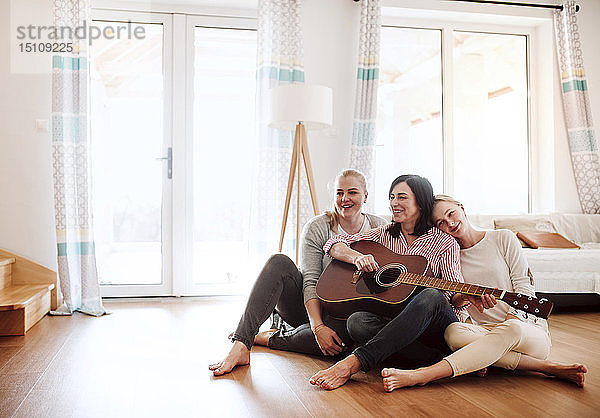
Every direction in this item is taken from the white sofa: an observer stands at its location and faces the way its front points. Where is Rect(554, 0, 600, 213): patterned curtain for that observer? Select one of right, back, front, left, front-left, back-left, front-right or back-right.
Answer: back

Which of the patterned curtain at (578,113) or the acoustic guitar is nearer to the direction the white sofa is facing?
the acoustic guitar

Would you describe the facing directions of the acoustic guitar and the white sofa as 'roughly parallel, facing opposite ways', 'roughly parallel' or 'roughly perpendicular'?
roughly parallel

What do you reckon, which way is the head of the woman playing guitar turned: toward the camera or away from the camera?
toward the camera

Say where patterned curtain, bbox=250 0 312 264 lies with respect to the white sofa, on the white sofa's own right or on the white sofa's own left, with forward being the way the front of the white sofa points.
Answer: on the white sofa's own right

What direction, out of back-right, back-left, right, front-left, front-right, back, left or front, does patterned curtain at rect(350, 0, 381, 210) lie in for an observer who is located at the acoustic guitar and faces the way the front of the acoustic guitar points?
back

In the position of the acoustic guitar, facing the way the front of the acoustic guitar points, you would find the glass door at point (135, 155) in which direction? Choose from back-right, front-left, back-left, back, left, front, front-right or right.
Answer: back-right

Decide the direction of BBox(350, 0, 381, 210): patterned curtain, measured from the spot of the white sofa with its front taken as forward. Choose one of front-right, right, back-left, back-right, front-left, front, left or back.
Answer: right

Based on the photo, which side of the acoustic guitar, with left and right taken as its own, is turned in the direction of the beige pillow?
back

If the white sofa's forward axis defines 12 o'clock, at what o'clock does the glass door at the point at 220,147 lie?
The glass door is roughly at 3 o'clock from the white sofa.

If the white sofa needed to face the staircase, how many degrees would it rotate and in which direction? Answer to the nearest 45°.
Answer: approximately 90° to its right

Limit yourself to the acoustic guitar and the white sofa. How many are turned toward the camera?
2

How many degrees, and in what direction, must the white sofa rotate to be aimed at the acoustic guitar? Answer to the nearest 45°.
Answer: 0° — it already faces it

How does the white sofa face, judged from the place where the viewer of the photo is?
facing the viewer

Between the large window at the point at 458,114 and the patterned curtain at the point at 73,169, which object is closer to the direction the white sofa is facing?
the patterned curtain

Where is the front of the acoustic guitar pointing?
toward the camera
